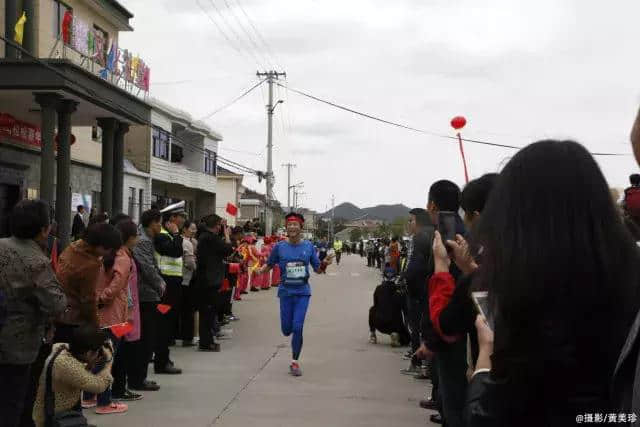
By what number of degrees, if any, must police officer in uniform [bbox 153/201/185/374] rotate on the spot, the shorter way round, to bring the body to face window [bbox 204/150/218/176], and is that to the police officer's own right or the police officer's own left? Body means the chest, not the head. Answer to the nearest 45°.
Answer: approximately 90° to the police officer's own left

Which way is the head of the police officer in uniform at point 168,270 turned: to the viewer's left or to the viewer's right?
to the viewer's right

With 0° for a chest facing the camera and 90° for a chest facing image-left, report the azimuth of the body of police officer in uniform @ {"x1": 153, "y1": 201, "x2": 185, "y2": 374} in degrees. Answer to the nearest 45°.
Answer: approximately 270°

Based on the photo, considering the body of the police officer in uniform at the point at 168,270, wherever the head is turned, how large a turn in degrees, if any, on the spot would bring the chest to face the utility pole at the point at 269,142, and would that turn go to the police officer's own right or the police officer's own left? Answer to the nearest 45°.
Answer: approximately 90° to the police officer's own left

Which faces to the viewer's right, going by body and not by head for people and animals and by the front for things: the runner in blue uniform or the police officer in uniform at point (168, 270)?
the police officer in uniform

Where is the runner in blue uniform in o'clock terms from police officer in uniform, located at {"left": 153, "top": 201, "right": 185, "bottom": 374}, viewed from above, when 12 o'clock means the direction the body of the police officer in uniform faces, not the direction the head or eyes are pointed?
The runner in blue uniform is roughly at 12 o'clock from the police officer in uniform.

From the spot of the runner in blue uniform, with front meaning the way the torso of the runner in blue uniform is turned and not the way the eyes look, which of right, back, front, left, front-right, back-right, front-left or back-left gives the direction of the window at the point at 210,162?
back

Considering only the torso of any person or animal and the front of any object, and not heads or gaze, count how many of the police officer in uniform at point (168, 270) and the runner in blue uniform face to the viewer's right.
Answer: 1
